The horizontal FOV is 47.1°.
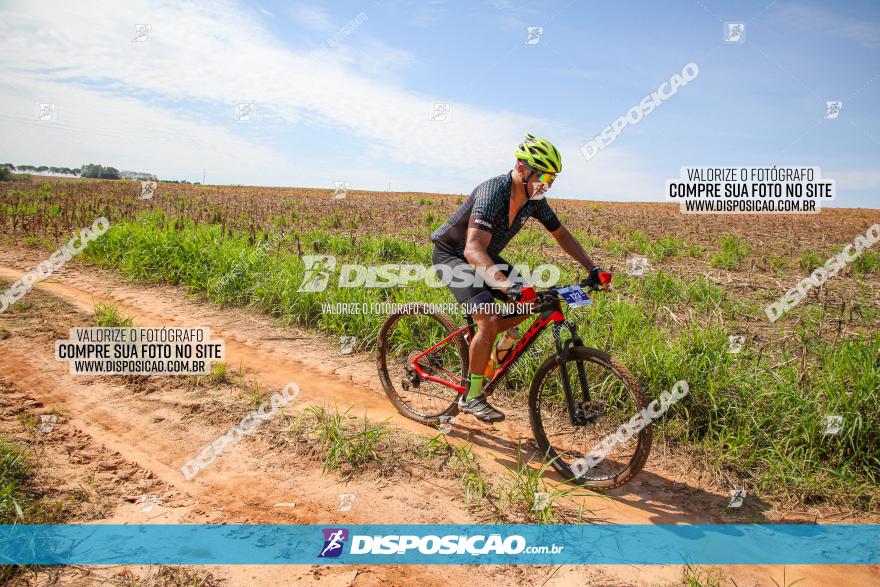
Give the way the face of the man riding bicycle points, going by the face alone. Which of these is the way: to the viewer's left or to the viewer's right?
to the viewer's right

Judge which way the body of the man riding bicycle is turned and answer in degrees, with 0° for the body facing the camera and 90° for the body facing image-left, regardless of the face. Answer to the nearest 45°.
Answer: approximately 315°

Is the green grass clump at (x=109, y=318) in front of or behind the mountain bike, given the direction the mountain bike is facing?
behind

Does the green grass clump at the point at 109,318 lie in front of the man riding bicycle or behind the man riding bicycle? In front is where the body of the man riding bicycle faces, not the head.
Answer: behind
